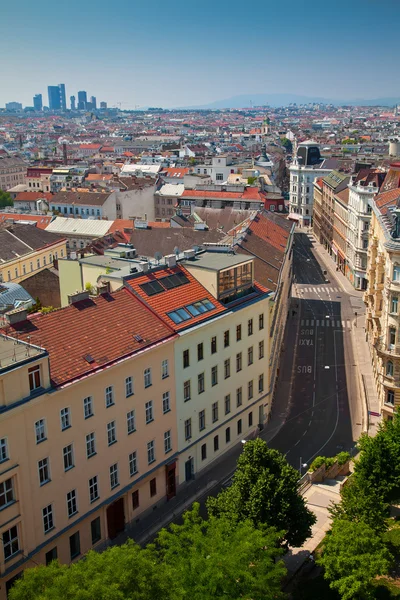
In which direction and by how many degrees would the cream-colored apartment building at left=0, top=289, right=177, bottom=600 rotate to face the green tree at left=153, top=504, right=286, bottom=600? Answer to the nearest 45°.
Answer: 0° — it already faces it

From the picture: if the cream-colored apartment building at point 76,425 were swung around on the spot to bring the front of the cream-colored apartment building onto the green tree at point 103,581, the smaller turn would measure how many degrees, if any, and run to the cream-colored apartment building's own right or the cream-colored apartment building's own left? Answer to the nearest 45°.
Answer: approximately 45° to the cream-colored apartment building's own right

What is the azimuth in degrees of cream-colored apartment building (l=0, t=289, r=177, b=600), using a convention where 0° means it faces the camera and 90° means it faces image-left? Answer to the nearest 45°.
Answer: approximately 315°

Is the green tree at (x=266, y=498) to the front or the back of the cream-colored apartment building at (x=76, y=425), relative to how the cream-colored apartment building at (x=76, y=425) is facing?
to the front

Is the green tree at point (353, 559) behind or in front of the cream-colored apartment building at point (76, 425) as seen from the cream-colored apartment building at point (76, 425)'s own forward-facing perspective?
in front
